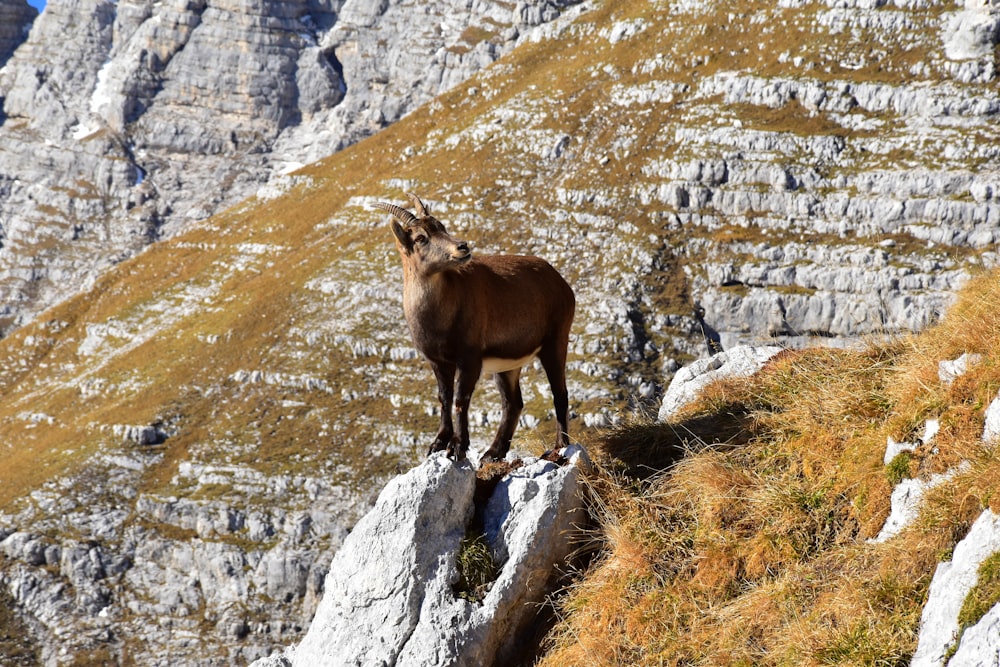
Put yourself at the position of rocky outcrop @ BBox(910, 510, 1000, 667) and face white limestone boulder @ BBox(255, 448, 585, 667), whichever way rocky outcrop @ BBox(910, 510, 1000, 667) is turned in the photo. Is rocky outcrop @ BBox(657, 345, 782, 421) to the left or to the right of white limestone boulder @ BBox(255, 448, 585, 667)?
right

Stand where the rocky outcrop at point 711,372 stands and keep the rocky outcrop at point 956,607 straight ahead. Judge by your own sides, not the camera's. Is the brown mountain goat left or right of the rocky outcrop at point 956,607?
right

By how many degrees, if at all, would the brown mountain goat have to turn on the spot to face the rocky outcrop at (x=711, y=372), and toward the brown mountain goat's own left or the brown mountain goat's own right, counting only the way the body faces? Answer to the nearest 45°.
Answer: approximately 180°

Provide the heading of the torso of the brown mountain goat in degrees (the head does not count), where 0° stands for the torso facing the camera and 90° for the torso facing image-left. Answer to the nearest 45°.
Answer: approximately 45°

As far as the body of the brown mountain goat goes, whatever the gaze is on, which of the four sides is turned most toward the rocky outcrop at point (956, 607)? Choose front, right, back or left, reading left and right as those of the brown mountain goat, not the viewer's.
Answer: left
